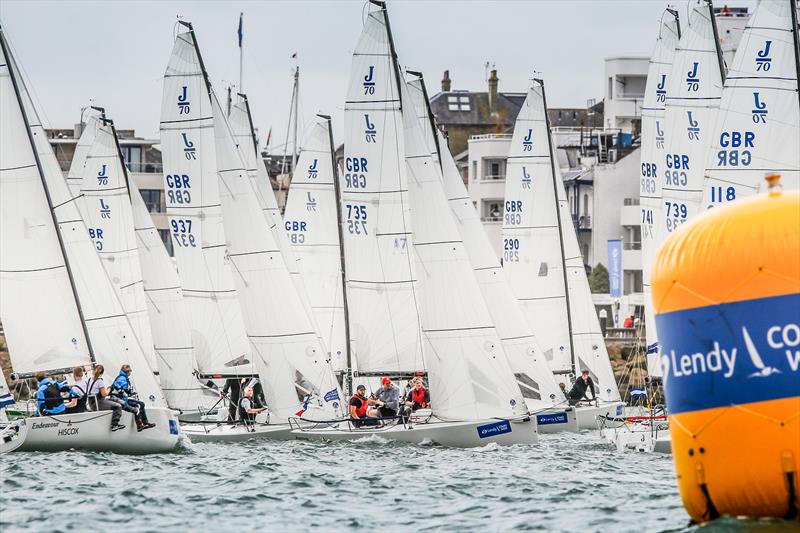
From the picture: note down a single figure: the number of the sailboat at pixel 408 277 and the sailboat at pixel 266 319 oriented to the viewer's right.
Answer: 2

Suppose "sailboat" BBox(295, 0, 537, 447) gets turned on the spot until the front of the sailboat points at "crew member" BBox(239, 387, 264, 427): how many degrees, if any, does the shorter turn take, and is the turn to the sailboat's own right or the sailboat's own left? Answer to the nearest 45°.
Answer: approximately 180°

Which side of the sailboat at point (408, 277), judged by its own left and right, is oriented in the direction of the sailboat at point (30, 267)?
back

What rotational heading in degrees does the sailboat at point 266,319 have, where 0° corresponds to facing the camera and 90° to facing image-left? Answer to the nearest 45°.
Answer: approximately 270°
